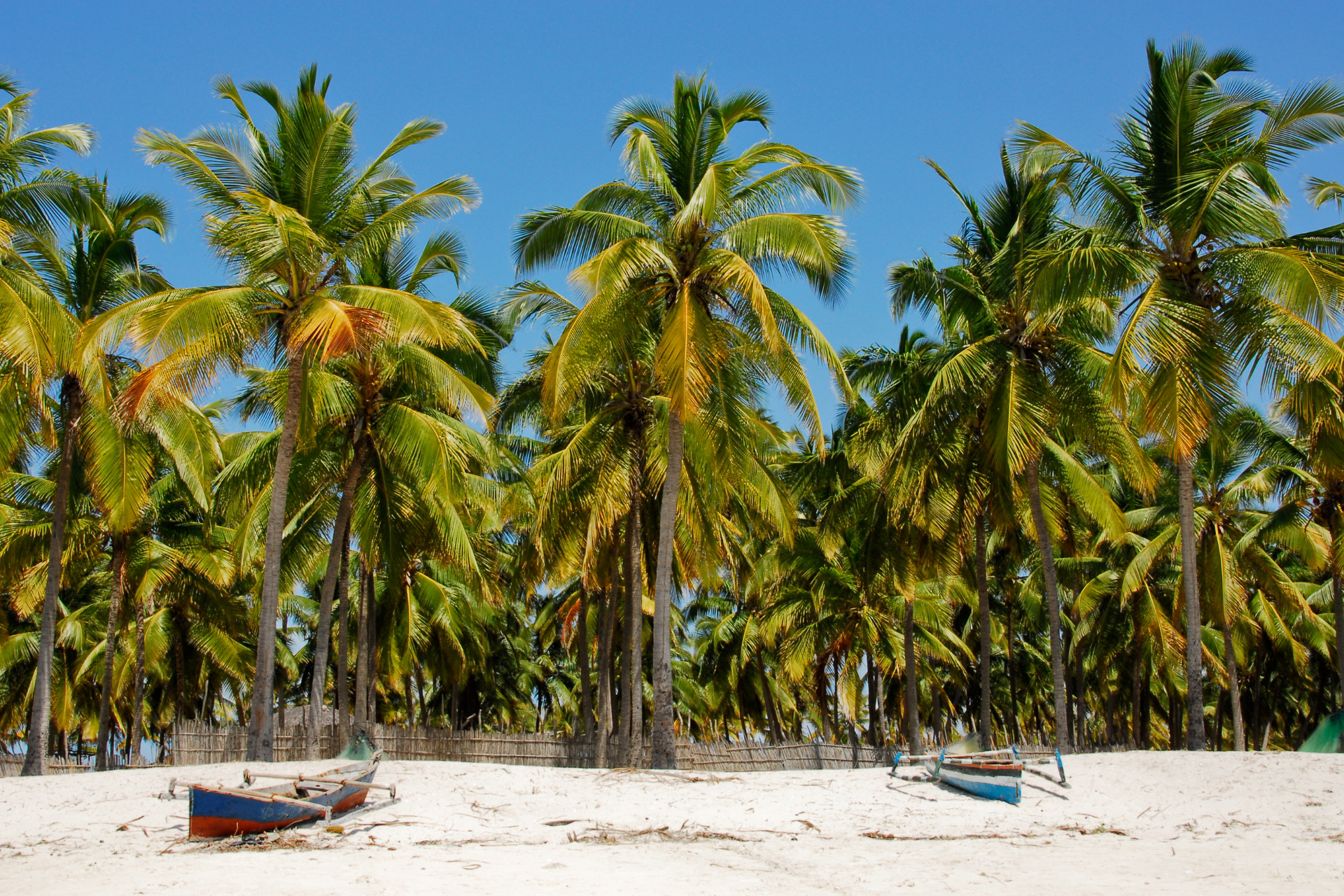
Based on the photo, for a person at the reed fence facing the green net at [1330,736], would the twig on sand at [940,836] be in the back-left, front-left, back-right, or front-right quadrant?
front-right

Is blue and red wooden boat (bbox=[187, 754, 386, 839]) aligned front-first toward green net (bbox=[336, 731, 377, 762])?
yes

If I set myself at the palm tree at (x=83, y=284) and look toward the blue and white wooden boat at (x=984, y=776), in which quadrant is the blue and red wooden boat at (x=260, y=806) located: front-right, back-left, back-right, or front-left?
front-right
